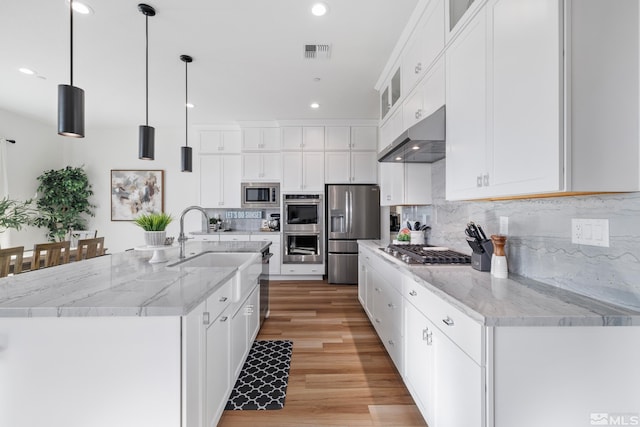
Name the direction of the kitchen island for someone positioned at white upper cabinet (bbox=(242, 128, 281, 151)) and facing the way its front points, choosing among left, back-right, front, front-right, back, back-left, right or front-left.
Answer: front

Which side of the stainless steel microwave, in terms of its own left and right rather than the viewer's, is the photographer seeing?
front

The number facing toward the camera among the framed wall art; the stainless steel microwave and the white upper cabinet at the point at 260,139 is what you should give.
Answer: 3

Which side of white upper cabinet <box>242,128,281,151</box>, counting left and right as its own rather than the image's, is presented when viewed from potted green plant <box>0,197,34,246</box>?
right

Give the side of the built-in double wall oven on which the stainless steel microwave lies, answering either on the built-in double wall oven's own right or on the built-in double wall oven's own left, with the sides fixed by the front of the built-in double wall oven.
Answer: on the built-in double wall oven's own right

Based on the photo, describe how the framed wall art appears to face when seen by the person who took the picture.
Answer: facing the viewer

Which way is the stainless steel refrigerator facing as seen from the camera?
toward the camera

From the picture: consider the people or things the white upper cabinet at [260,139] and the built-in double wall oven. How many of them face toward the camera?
2

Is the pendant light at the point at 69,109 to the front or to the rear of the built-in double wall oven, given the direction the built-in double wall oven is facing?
to the front

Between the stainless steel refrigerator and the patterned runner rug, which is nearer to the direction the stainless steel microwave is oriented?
the patterned runner rug

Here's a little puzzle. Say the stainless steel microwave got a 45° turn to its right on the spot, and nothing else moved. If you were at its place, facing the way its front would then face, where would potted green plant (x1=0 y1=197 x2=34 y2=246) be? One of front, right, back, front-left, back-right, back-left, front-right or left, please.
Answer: front-right

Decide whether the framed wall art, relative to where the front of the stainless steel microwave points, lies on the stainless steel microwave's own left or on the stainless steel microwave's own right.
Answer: on the stainless steel microwave's own right
